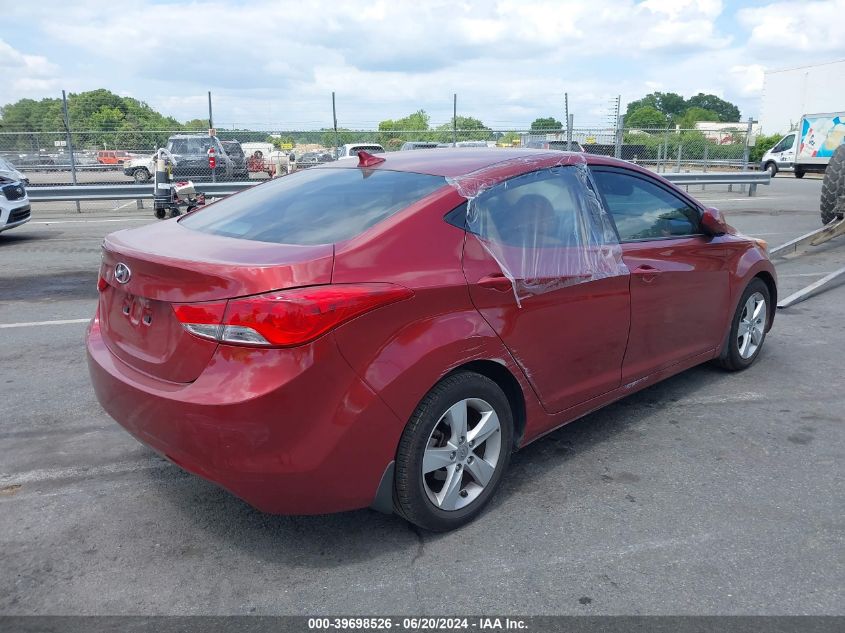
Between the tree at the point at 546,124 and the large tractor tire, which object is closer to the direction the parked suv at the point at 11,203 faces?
the large tractor tire

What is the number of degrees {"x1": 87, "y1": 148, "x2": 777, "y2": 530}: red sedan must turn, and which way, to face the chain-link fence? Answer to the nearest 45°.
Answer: approximately 45° to its left

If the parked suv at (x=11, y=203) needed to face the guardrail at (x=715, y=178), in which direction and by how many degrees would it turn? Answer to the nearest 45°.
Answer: approximately 45° to its left

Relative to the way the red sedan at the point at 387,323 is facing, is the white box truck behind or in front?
in front

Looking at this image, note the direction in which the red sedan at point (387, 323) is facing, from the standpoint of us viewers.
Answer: facing away from the viewer and to the right of the viewer

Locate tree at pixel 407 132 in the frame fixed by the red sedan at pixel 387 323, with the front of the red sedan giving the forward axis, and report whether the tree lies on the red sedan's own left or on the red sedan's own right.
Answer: on the red sedan's own left

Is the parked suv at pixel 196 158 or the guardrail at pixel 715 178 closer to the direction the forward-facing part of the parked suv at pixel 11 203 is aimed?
the guardrail

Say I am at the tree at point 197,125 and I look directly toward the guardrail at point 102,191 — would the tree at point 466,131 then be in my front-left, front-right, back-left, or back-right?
back-left

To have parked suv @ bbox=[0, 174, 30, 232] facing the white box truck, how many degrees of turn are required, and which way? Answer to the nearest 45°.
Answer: approximately 45° to its left

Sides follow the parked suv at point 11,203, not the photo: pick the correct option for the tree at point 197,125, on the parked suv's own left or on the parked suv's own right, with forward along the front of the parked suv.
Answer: on the parked suv's own left

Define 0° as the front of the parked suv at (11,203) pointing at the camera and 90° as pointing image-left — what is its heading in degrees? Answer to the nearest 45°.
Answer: approximately 315°

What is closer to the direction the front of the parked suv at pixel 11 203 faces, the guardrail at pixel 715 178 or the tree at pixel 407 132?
the guardrail
